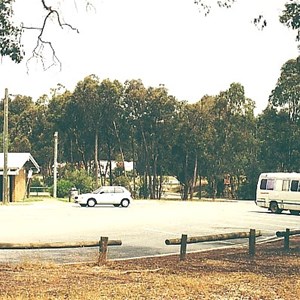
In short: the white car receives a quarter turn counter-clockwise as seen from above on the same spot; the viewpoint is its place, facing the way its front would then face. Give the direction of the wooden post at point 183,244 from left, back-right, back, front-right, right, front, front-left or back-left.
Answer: front

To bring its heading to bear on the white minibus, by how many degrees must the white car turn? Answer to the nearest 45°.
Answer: approximately 135° to its left

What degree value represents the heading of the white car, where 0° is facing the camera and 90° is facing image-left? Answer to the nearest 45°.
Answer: approximately 90°

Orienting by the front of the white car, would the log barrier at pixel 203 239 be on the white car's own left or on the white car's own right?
on the white car's own left
